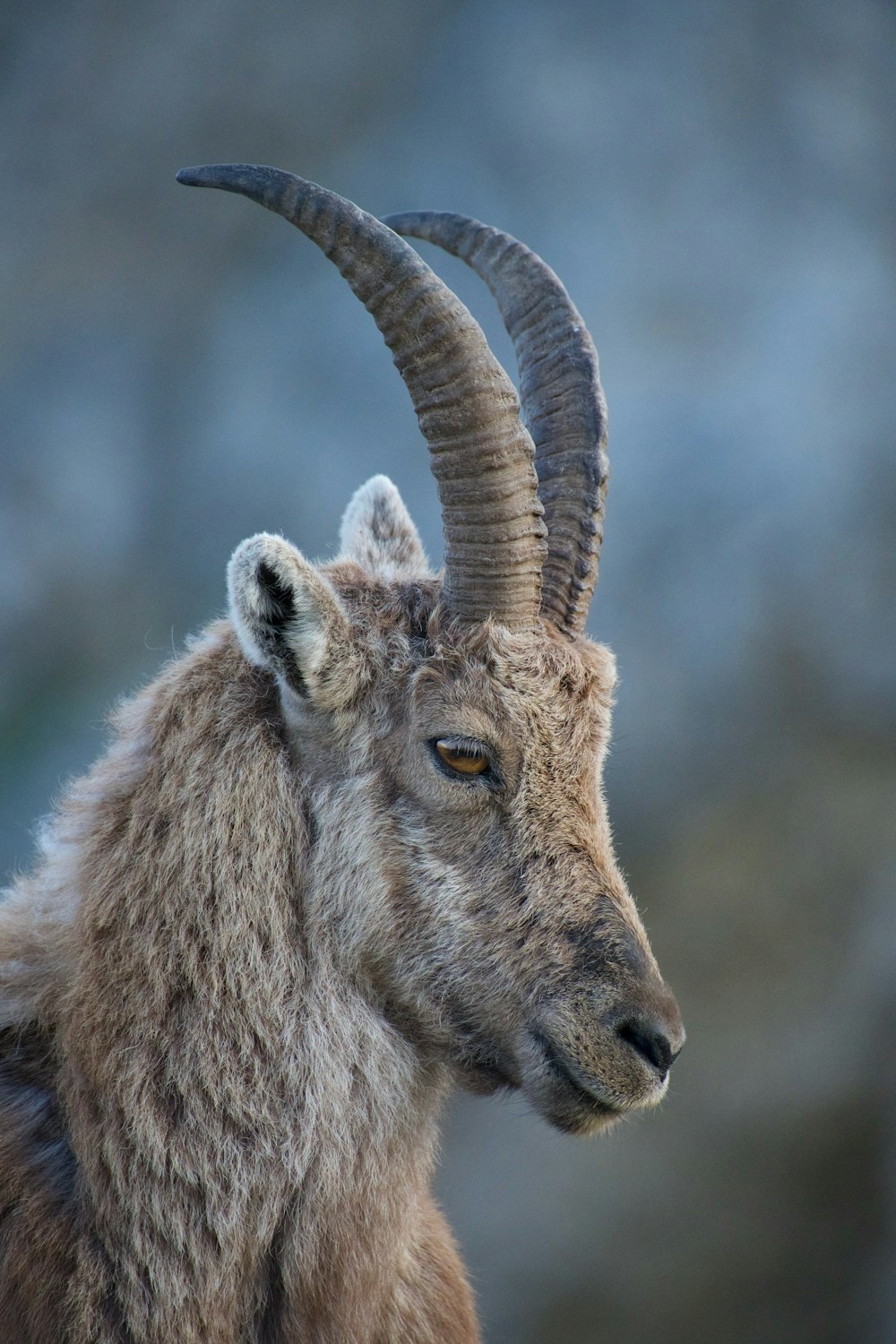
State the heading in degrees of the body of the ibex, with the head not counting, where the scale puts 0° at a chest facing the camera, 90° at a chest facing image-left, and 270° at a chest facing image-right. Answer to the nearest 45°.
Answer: approximately 315°
